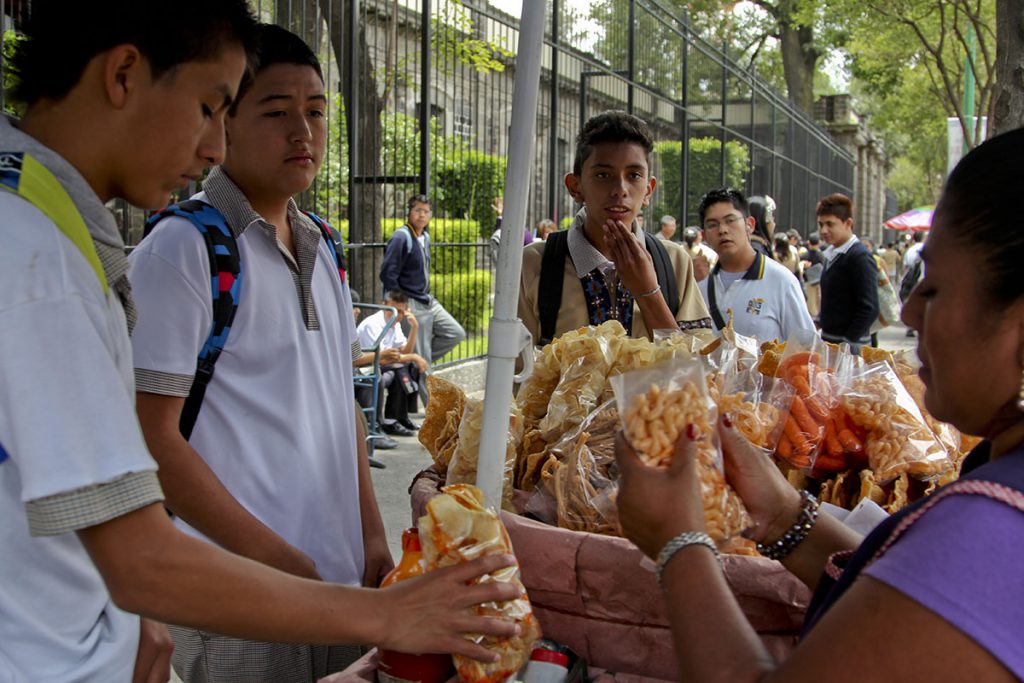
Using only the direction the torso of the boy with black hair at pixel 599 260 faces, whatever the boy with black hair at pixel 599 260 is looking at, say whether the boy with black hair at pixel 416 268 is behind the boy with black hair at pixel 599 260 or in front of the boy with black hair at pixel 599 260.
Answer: behind

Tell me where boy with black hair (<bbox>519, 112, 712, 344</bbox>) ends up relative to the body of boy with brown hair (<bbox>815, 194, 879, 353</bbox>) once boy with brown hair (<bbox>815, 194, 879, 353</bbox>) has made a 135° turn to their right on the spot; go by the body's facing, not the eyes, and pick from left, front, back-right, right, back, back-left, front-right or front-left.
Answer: back

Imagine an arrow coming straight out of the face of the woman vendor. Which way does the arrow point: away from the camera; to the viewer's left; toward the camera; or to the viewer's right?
to the viewer's left

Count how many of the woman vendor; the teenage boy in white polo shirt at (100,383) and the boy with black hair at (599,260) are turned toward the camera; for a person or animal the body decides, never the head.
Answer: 1

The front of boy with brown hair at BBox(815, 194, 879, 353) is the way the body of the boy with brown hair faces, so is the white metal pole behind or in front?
in front

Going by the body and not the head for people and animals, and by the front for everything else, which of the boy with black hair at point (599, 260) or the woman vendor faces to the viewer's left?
the woman vendor

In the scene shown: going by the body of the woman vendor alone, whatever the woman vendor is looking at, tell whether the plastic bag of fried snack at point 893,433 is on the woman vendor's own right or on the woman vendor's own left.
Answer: on the woman vendor's own right

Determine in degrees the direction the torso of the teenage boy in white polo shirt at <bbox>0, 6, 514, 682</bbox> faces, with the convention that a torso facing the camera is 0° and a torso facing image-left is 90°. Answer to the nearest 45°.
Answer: approximately 270°

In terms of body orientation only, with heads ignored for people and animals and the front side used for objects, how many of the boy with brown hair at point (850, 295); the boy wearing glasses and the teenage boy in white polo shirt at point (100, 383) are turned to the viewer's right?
1

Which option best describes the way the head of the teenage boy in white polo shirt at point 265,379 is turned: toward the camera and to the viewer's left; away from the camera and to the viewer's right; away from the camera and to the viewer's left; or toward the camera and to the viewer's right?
toward the camera and to the viewer's right

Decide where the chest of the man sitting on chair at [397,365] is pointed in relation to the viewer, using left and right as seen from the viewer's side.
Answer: facing the viewer and to the right of the viewer

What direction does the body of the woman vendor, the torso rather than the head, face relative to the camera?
to the viewer's left

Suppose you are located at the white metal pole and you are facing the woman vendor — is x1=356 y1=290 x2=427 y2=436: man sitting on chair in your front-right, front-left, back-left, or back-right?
back-left

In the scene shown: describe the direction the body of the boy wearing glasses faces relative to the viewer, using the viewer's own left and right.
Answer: facing the viewer and to the left of the viewer
